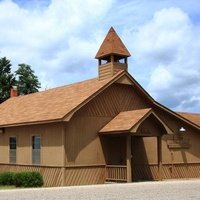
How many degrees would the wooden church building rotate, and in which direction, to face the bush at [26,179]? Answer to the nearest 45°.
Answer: approximately 90° to its right

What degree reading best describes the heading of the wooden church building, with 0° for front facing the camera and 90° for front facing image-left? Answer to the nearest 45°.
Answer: approximately 315°
